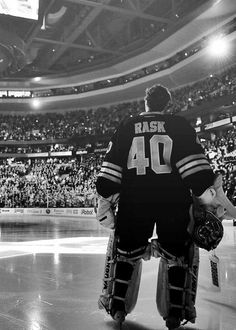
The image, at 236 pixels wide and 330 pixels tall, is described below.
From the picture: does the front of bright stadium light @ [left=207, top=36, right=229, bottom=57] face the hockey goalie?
yes

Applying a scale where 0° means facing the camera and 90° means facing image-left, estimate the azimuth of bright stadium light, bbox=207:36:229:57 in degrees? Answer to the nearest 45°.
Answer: approximately 0°

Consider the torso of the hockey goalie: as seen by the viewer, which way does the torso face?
away from the camera

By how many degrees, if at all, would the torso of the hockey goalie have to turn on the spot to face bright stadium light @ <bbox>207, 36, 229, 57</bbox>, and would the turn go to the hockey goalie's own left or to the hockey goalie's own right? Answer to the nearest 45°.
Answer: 0° — they already face it

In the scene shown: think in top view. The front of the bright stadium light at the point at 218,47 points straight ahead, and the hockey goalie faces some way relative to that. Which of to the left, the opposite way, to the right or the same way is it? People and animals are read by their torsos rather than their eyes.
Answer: the opposite way

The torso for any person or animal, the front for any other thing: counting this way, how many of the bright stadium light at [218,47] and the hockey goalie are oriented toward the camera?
1
